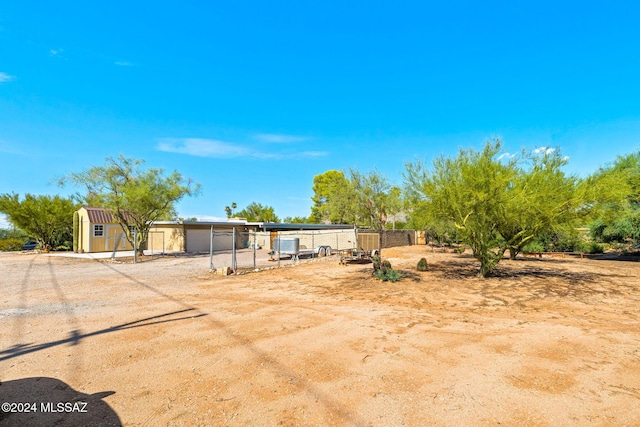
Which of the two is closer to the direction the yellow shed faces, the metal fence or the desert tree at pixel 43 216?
the metal fence

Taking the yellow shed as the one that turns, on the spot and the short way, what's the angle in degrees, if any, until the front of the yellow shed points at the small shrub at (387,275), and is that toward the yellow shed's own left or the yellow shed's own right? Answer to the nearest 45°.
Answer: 0° — it already faces it

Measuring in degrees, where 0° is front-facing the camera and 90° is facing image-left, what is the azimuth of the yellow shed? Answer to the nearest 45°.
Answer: approximately 315°

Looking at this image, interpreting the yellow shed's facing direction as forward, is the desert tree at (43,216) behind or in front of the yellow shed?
behind

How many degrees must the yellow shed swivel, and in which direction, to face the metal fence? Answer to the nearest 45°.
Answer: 0° — it already faces it

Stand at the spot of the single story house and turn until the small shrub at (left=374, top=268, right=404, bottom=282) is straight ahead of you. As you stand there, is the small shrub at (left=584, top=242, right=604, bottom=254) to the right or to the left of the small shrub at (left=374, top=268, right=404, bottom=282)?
left
